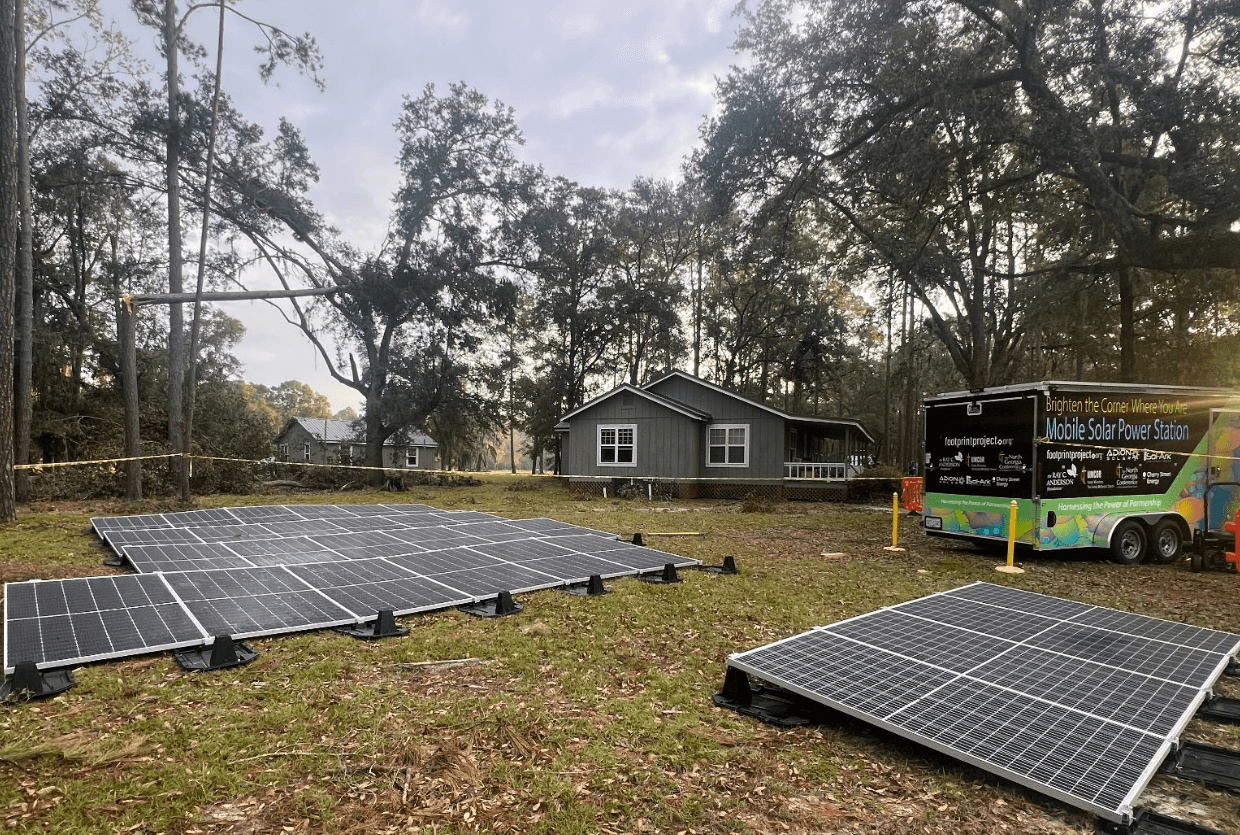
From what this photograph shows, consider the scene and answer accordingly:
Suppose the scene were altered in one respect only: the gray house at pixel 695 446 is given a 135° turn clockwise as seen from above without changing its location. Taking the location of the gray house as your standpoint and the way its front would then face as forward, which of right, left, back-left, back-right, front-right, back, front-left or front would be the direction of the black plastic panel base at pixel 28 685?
front-left

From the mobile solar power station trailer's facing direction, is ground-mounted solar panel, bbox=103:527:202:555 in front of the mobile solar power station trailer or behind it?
behind

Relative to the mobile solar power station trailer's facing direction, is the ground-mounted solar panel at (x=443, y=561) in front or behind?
behind

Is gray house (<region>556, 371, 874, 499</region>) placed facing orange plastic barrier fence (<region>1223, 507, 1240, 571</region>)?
no

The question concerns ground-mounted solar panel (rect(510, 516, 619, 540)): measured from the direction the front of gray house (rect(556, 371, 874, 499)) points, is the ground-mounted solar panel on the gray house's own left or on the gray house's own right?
on the gray house's own right

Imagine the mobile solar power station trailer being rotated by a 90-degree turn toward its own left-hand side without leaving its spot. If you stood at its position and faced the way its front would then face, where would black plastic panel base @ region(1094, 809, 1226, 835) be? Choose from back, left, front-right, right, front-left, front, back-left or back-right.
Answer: back-left

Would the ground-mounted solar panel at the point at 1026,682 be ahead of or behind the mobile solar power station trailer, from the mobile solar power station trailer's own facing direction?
behind

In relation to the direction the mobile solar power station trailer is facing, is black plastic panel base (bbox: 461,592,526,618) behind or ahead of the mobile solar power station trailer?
behind

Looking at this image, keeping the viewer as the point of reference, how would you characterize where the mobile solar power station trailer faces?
facing away from the viewer and to the right of the viewer
